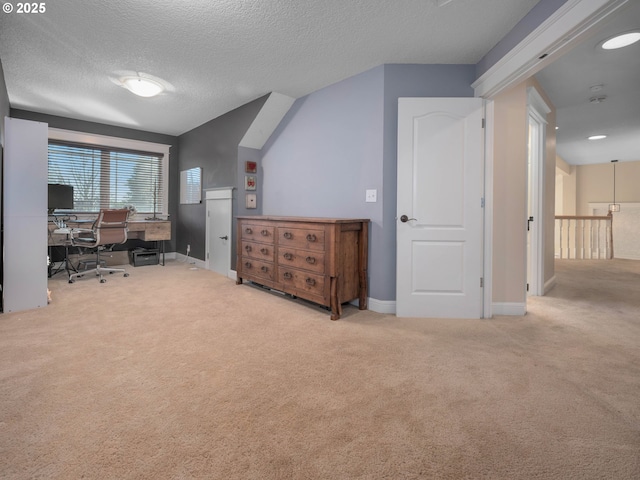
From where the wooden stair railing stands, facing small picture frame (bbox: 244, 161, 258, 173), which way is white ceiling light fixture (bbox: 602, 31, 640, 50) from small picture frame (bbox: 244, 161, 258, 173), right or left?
left

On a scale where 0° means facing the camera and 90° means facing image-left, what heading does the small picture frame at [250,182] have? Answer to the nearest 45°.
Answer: approximately 0°

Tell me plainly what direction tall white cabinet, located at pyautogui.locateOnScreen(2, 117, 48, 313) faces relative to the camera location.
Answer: facing the viewer and to the right of the viewer

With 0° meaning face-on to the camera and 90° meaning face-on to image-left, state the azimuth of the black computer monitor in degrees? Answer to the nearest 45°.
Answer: approximately 0°

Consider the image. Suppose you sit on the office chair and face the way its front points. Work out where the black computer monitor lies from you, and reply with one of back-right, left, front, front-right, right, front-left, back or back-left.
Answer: front

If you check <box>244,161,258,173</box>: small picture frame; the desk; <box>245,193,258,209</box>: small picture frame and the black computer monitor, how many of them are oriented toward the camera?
4

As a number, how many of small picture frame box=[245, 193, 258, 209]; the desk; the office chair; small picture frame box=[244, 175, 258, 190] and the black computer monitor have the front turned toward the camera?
4

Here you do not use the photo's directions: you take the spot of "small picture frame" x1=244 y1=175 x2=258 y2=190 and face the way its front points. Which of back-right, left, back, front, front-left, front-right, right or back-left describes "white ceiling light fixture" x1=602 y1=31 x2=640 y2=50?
front-left

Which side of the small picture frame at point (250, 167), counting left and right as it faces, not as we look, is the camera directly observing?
front
